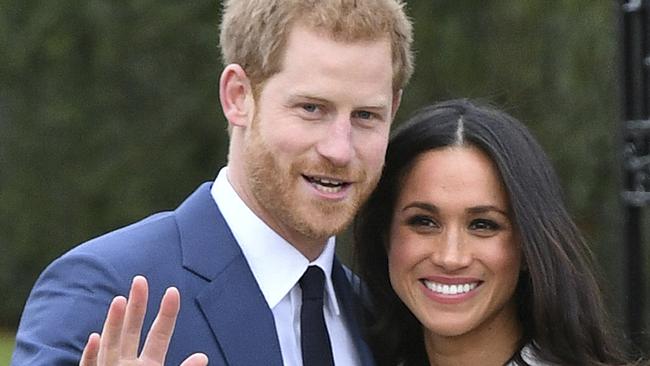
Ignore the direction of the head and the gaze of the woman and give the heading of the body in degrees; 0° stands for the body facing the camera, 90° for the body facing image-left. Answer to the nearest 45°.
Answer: approximately 0°

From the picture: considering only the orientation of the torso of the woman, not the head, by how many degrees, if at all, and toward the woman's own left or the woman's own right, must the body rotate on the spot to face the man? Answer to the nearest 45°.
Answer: approximately 45° to the woman's own right

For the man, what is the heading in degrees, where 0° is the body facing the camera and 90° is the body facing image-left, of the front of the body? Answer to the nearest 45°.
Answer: approximately 315°

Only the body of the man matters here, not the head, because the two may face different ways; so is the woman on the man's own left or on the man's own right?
on the man's own left

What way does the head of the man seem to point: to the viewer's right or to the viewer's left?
to the viewer's right
